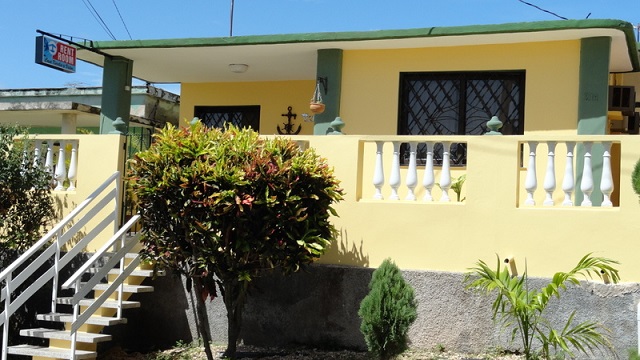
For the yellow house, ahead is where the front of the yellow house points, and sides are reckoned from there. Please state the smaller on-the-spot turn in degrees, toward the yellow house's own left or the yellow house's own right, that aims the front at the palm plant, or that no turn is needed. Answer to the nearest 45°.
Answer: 0° — it already faces it

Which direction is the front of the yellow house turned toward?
toward the camera

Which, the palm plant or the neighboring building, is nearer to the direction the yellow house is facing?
the palm plant

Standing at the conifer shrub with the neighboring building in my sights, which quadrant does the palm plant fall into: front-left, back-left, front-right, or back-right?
back-right

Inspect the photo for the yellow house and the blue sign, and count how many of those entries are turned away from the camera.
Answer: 0
